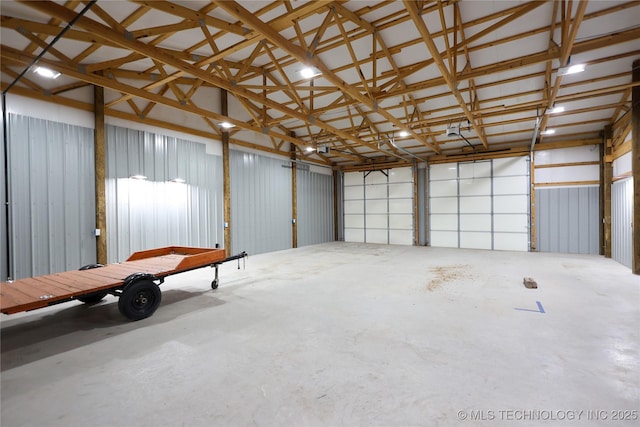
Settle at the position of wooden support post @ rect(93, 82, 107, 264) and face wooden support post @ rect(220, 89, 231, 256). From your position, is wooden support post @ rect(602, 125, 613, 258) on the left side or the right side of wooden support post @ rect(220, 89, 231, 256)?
right

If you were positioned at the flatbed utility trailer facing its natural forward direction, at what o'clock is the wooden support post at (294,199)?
The wooden support post is roughly at 12 o'clock from the flatbed utility trailer.

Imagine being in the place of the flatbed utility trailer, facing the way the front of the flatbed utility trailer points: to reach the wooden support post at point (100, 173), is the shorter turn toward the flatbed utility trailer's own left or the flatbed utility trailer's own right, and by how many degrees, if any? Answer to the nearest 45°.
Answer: approximately 45° to the flatbed utility trailer's own left

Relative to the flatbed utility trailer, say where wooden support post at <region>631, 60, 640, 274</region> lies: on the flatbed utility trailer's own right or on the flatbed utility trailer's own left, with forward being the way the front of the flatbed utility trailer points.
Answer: on the flatbed utility trailer's own right

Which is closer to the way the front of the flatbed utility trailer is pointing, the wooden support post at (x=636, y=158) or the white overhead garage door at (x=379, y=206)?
the white overhead garage door

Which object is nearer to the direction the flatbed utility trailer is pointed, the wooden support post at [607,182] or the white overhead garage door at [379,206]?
the white overhead garage door

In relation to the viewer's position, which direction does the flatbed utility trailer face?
facing away from the viewer and to the right of the viewer

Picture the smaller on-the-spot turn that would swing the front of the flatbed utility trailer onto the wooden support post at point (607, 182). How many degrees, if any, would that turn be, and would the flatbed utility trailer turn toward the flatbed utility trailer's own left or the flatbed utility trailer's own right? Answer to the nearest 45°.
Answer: approximately 45° to the flatbed utility trailer's own right

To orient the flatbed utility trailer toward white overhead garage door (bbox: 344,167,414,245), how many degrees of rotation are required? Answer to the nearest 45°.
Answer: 0° — it already faces it

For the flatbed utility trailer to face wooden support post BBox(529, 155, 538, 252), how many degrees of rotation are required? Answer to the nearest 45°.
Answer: approximately 45° to its right
